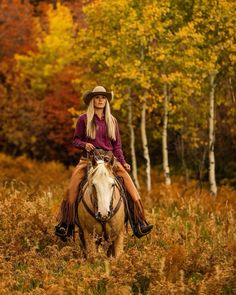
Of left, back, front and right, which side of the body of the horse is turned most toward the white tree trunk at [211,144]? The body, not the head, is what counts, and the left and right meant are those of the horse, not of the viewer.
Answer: back

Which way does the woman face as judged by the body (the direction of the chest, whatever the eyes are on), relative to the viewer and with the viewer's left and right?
facing the viewer

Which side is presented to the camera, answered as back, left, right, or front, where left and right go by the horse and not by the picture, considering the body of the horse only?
front

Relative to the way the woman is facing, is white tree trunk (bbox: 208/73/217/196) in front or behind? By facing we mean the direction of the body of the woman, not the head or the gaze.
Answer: behind
